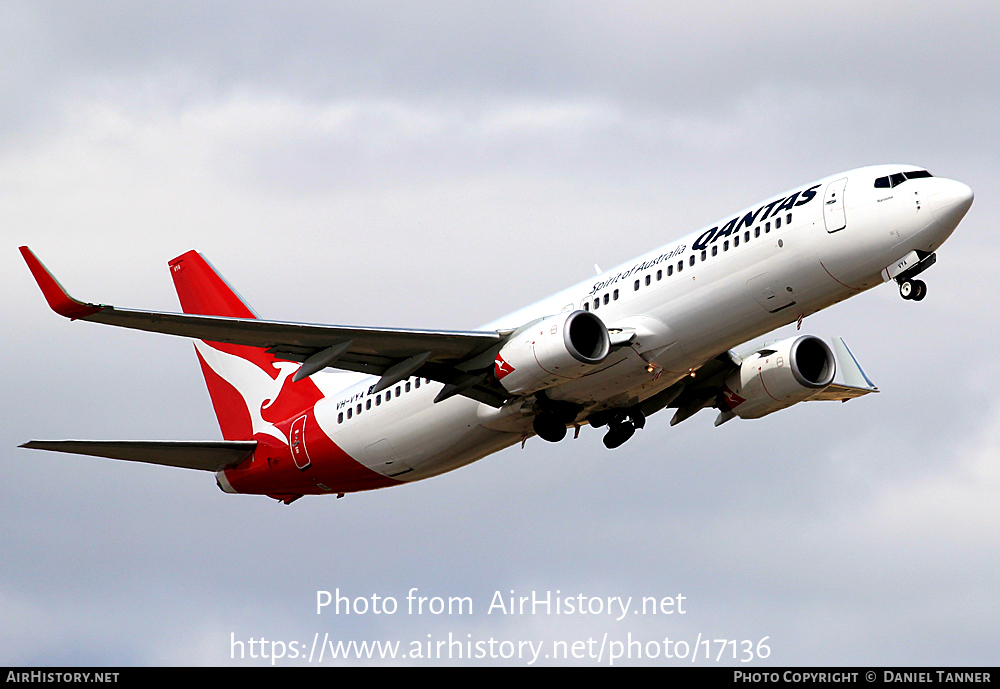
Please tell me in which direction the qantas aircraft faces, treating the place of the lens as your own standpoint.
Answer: facing the viewer and to the right of the viewer
